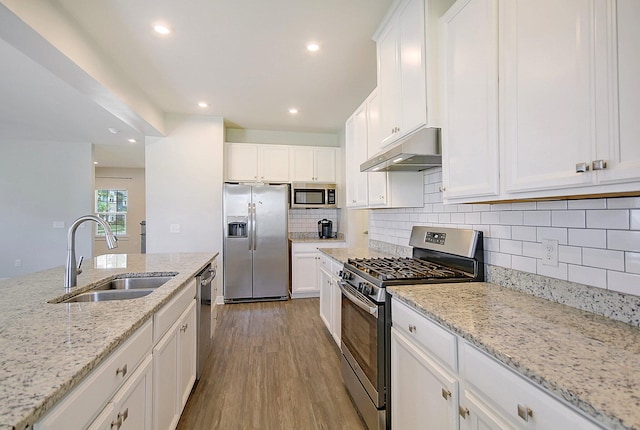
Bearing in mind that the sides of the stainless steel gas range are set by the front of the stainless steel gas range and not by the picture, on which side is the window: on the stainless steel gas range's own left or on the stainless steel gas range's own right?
on the stainless steel gas range's own right

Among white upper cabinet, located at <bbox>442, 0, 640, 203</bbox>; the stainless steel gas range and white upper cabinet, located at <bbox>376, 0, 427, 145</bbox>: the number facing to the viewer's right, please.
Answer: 0

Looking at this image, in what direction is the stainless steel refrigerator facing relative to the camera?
toward the camera

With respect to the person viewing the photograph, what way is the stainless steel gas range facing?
facing the viewer and to the left of the viewer

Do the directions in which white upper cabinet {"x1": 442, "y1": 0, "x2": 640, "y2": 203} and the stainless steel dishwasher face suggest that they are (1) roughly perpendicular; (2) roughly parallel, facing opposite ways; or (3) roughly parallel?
roughly parallel, facing opposite ways

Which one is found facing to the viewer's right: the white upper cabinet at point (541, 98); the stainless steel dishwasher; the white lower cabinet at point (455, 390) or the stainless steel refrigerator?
the stainless steel dishwasher

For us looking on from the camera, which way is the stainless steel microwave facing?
facing the viewer

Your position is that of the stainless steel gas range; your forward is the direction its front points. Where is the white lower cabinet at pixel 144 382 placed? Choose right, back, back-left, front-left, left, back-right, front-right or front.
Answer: front

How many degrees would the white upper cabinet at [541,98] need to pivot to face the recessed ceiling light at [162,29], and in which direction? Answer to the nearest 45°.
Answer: approximately 45° to its right

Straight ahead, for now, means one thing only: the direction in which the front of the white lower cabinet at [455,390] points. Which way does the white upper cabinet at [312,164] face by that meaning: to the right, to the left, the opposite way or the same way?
to the left

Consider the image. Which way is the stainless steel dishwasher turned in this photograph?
to the viewer's right

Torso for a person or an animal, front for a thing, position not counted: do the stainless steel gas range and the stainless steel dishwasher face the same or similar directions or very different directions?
very different directions

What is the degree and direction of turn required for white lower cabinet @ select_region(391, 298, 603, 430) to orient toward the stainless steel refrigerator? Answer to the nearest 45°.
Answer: approximately 90° to its right

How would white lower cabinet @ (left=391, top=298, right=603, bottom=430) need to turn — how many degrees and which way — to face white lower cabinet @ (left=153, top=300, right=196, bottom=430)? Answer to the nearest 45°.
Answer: approximately 45° to its right

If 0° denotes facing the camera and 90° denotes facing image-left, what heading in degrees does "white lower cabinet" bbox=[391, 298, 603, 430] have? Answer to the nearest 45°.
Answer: approximately 45°

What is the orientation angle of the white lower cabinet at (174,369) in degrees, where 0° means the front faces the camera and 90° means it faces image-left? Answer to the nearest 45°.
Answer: approximately 315°

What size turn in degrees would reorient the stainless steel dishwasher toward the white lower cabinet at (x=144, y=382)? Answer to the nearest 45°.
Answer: approximately 90° to its right

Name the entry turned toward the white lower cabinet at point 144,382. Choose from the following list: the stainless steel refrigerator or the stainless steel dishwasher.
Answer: the stainless steel refrigerator
